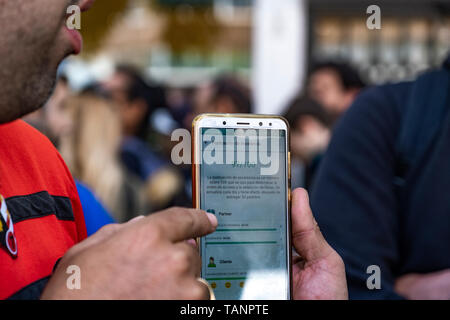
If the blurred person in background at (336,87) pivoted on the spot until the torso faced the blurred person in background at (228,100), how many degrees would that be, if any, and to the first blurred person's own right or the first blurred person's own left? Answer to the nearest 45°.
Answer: approximately 45° to the first blurred person's own right

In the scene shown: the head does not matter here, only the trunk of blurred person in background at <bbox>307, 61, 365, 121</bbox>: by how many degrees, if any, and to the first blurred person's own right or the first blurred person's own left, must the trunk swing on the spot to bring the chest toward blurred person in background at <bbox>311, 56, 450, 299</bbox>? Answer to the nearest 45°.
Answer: approximately 45° to the first blurred person's own left

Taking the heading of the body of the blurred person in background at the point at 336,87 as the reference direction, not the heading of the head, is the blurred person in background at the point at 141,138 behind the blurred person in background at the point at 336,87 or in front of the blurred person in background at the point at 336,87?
in front

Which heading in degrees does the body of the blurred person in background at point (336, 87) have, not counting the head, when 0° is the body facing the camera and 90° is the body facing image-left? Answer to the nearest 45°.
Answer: approximately 45°

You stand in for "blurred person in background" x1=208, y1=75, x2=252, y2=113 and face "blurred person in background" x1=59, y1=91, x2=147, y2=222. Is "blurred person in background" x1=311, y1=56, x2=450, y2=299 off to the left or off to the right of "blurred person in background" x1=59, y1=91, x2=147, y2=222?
left

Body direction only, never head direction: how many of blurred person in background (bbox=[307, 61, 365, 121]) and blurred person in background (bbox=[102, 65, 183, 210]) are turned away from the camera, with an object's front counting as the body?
0
